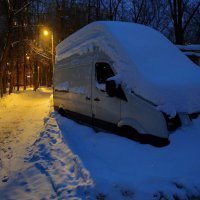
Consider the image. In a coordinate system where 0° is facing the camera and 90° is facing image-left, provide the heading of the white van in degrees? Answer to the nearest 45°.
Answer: approximately 315°
